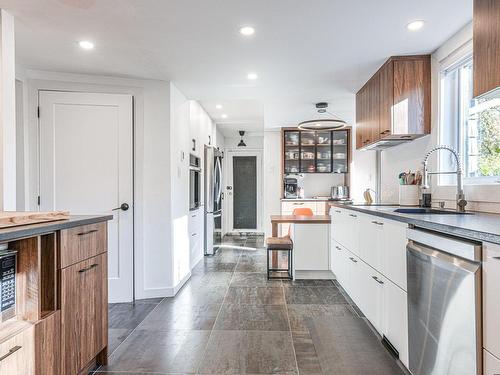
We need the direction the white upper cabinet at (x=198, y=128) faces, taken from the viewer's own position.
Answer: facing to the right of the viewer

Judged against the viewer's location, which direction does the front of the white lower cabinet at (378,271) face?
facing the viewer and to the left of the viewer

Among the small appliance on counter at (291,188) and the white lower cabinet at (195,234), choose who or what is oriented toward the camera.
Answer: the small appliance on counter

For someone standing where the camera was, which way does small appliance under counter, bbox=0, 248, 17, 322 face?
facing the viewer and to the right of the viewer

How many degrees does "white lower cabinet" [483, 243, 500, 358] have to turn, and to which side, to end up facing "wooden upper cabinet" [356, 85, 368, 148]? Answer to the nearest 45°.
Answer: approximately 90° to its right

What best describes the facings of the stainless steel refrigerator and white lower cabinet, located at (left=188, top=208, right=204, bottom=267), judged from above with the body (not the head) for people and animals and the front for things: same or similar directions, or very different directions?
same or similar directions

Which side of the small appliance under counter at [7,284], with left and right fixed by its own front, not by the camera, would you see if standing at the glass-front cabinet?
left

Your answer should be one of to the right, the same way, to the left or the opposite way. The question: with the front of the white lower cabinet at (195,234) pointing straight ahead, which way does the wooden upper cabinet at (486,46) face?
the opposite way

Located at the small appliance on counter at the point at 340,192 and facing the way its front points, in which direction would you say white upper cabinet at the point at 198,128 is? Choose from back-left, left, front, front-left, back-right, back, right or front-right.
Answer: front-right

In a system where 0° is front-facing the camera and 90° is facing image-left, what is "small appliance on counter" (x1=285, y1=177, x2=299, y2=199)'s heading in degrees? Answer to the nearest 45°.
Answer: approximately 0°

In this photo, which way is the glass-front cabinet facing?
toward the camera

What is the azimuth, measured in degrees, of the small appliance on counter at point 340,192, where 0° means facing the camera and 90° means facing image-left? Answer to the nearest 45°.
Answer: approximately 0°

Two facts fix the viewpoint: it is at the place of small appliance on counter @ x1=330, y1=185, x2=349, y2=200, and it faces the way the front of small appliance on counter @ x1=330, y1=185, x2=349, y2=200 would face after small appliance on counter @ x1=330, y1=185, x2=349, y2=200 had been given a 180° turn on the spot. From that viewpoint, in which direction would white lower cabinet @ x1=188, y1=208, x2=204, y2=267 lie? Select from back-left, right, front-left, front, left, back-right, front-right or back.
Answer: back-left

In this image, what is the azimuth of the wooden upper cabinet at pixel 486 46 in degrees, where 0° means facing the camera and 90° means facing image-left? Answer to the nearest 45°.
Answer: approximately 45°

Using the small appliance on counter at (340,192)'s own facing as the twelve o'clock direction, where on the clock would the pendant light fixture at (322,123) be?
The pendant light fixture is roughly at 12 o'clock from the small appliance on counter.

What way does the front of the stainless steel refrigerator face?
to the viewer's right

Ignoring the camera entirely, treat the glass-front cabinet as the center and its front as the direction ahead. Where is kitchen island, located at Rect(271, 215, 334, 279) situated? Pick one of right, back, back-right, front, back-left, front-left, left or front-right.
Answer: front

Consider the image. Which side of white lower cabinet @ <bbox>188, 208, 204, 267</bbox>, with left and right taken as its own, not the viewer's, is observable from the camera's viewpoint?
right

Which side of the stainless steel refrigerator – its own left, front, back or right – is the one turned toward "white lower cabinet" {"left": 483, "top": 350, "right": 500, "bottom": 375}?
right
